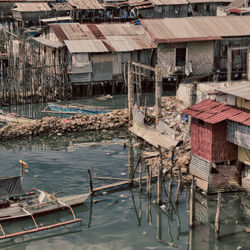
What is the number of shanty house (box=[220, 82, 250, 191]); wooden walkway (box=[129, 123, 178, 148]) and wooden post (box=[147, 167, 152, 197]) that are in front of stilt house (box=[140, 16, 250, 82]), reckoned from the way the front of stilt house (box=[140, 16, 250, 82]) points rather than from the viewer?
3

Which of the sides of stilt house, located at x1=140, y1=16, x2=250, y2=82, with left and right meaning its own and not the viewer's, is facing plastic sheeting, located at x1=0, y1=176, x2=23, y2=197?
front

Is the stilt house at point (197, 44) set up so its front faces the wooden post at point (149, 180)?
yes

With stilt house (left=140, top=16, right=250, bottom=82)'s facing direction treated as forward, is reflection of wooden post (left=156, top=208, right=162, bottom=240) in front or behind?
in front

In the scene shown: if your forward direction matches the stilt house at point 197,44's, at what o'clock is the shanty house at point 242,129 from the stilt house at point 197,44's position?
The shanty house is roughly at 12 o'clock from the stilt house.

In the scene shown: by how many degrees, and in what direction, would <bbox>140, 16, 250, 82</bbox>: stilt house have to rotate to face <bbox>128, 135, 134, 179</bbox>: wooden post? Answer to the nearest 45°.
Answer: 0° — it already faces it

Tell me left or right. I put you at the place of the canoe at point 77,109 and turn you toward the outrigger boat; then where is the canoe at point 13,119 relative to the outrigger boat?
right

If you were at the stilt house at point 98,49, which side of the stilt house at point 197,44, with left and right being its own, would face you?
right

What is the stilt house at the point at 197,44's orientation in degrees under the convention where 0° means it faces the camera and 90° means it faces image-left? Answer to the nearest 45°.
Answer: approximately 0°

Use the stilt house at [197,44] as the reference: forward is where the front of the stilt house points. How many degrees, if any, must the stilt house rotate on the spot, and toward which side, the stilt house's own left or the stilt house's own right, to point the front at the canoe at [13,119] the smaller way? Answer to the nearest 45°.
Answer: approximately 45° to the stilt house's own right

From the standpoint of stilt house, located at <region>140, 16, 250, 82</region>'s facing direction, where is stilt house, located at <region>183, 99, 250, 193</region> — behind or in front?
in front
